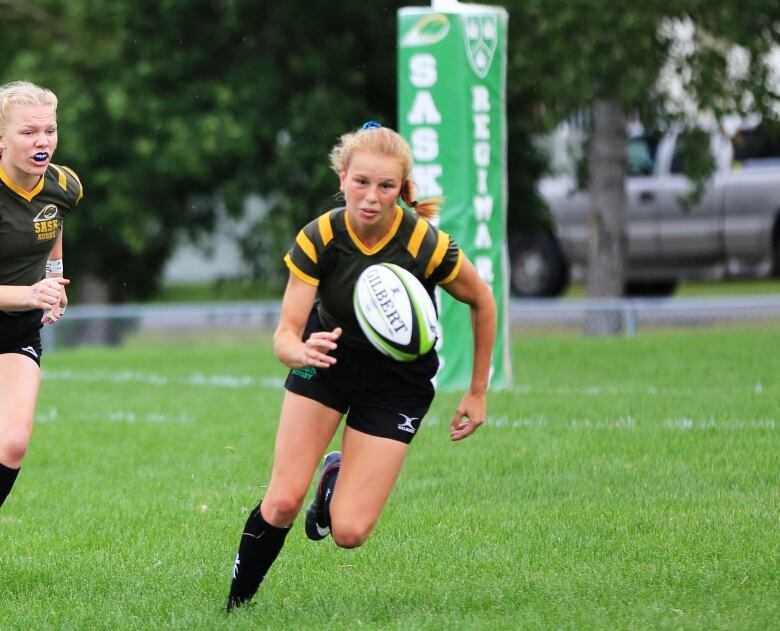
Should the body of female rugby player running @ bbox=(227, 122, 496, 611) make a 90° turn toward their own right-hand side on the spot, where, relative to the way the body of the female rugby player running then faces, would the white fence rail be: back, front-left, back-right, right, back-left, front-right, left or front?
right

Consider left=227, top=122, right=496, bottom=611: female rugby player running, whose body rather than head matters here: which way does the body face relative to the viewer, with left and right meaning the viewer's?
facing the viewer

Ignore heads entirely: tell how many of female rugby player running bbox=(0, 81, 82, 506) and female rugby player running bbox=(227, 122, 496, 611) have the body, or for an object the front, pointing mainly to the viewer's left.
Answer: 0

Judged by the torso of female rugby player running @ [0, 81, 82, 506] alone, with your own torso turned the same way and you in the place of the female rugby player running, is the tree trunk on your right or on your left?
on your left

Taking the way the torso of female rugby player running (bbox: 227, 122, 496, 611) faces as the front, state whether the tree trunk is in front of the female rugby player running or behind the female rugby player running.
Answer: behind

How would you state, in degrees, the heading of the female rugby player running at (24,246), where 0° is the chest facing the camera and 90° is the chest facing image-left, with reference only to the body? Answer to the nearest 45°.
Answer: approximately 315°

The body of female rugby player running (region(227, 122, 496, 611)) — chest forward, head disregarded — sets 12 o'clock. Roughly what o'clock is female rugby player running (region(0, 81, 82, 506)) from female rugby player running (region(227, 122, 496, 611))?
female rugby player running (region(0, 81, 82, 506)) is roughly at 4 o'clock from female rugby player running (region(227, 122, 496, 611)).

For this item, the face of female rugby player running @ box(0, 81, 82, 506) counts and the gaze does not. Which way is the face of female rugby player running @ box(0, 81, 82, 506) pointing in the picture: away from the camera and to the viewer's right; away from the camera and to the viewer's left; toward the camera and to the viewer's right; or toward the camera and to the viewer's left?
toward the camera and to the viewer's right
